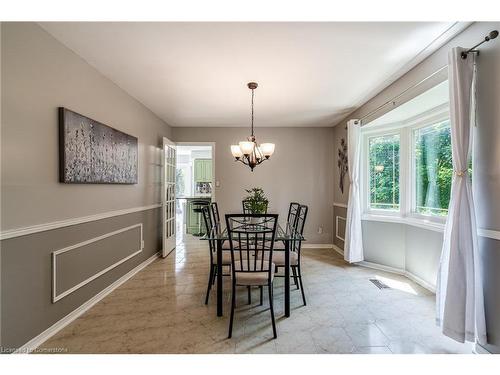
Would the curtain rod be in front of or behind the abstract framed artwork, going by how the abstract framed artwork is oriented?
in front

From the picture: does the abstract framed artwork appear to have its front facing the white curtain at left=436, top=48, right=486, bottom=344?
yes

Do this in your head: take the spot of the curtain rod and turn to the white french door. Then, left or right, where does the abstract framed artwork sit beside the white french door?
left

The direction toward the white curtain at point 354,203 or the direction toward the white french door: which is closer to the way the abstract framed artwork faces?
the white curtain

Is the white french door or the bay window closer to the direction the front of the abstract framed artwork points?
the bay window

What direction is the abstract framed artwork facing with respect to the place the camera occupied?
facing the viewer and to the right of the viewer

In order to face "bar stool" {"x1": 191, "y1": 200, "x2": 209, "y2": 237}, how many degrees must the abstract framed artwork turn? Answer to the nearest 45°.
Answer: approximately 90° to its left

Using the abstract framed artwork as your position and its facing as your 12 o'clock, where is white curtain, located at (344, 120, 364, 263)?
The white curtain is roughly at 11 o'clock from the abstract framed artwork.

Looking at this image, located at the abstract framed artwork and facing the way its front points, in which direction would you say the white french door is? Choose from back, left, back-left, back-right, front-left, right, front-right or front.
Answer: left
